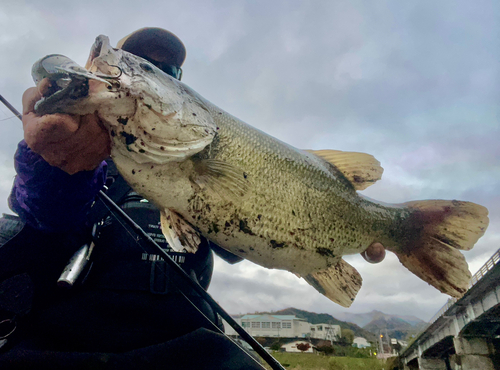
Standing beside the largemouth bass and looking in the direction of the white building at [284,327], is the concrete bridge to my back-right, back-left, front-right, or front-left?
front-right

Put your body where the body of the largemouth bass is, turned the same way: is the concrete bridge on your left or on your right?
on your right

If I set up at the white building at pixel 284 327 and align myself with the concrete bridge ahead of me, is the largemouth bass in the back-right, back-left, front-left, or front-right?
front-right

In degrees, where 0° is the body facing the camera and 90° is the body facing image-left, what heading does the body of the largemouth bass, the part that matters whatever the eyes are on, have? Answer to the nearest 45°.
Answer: approximately 90°

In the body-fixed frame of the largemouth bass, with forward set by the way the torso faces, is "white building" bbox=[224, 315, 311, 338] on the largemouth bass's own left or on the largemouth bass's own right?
on the largemouth bass's own right
